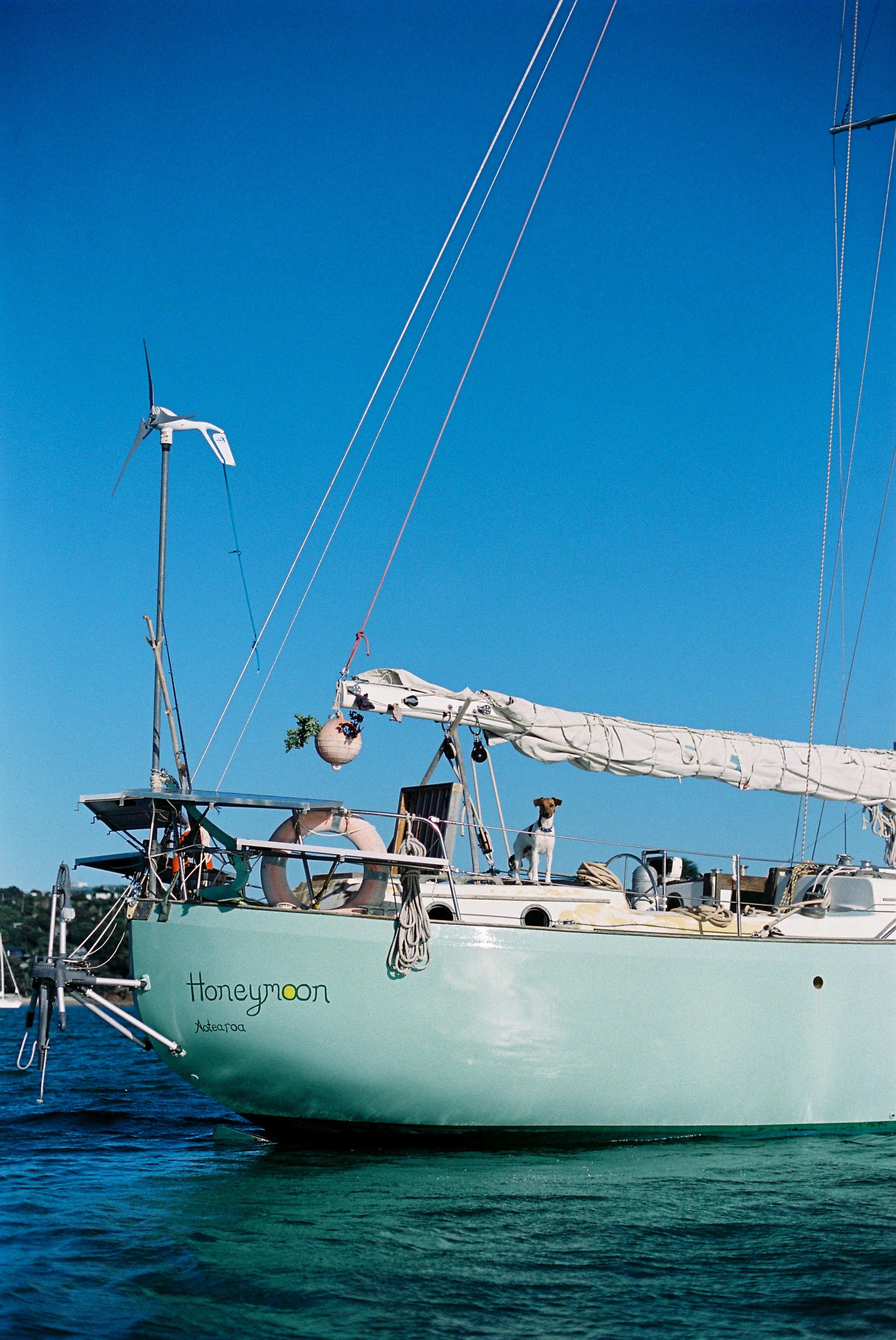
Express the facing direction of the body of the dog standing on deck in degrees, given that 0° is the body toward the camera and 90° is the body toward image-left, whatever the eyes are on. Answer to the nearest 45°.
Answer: approximately 315°

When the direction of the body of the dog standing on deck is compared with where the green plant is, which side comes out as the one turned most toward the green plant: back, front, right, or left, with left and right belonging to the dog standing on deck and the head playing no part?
right

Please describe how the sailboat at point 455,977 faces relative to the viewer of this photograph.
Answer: facing to the right of the viewer
